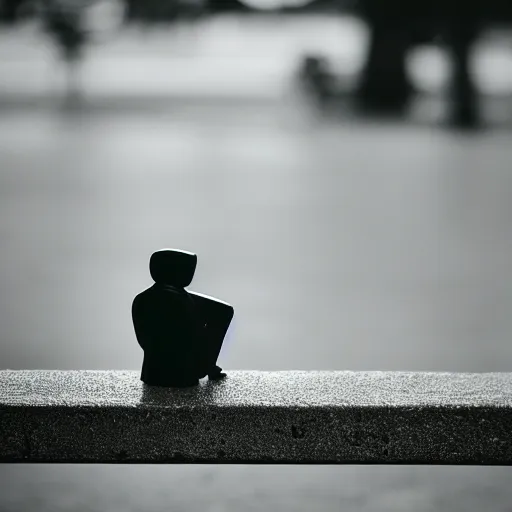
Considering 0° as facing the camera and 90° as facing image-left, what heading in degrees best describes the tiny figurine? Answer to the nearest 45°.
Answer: approximately 225°

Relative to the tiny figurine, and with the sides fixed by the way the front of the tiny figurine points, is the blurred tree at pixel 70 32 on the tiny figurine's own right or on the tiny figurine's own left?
on the tiny figurine's own left
